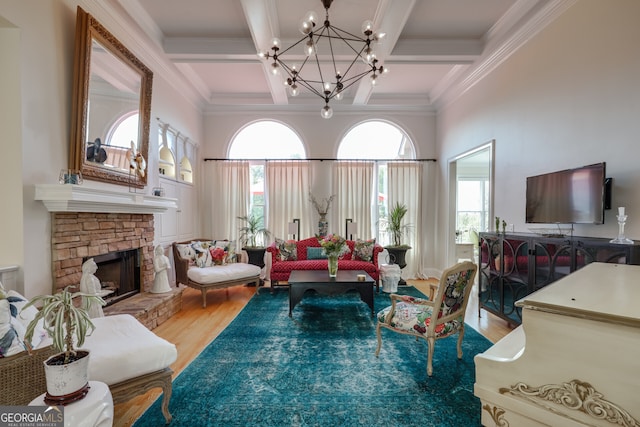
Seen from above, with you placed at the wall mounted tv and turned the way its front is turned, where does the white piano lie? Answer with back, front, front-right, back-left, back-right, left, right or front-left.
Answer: front-left

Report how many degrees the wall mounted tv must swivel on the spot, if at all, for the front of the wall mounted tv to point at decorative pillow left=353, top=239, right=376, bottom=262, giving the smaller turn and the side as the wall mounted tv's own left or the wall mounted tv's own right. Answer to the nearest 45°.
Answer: approximately 45° to the wall mounted tv's own right

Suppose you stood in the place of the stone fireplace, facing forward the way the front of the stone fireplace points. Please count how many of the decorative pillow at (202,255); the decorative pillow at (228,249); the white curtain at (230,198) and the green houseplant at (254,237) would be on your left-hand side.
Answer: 4

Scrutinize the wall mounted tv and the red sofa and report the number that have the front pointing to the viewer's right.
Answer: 0

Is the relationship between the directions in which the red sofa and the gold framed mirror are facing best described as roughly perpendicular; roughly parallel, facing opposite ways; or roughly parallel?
roughly perpendicular

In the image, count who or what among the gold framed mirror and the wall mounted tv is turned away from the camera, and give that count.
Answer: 0

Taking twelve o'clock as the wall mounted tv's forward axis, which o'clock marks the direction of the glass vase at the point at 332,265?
The glass vase is roughly at 1 o'clock from the wall mounted tv.

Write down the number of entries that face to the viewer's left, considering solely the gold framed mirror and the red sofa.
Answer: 0

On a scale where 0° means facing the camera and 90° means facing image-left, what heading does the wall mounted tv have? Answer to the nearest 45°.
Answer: approximately 45°

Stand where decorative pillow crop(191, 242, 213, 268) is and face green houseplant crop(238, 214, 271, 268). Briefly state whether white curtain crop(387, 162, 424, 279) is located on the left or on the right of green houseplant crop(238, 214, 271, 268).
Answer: right

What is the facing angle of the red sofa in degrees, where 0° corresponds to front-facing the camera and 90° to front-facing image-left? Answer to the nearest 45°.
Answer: approximately 0°

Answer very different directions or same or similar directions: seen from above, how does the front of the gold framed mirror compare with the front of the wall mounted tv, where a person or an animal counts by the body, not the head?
very different directions

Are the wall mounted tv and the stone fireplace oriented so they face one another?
yes

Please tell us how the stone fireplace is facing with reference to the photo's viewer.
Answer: facing the viewer and to the right of the viewer

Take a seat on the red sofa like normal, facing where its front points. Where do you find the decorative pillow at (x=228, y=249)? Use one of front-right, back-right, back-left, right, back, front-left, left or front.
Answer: right

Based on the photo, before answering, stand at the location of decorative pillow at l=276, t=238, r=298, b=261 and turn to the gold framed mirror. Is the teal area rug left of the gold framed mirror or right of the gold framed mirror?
left
